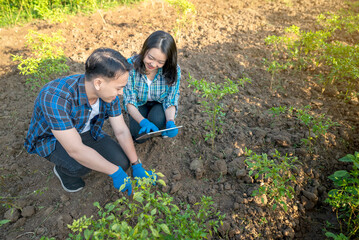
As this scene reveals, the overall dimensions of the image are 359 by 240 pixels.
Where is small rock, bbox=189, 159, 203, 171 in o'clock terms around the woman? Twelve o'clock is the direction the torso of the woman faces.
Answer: The small rock is roughly at 11 o'clock from the woman.

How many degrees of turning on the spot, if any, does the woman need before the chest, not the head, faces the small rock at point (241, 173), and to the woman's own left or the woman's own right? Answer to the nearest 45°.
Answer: approximately 45° to the woman's own left

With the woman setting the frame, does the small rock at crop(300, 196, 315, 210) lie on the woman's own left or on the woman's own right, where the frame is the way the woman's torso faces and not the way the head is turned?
on the woman's own left

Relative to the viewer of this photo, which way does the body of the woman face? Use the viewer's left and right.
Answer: facing the viewer

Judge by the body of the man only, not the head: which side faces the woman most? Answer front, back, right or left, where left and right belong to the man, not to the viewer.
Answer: left

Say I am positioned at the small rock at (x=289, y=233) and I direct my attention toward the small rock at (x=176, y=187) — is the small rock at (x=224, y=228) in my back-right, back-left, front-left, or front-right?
front-left

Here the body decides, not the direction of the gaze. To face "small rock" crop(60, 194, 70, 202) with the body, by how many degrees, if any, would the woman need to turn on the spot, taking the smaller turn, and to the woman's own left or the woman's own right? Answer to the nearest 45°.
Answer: approximately 45° to the woman's own right

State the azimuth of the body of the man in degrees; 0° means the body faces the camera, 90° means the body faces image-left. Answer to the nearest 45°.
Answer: approximately 315°

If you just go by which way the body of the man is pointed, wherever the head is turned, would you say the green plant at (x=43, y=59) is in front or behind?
behind

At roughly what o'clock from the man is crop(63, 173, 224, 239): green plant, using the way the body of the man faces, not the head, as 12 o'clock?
The green plant is roughly at 1 o'clock from the man.

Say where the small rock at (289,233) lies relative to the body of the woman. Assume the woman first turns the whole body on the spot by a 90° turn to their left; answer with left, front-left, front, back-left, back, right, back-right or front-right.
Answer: front-right

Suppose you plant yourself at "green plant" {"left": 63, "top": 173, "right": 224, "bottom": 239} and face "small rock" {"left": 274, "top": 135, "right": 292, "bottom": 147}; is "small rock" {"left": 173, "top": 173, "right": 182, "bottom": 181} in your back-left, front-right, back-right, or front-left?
front-left

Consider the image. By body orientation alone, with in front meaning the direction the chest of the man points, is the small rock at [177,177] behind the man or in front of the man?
in front

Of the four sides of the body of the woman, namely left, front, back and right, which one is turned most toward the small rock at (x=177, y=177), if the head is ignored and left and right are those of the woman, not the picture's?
front

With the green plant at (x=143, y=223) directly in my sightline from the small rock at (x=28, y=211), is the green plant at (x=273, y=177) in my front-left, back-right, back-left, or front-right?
front-left

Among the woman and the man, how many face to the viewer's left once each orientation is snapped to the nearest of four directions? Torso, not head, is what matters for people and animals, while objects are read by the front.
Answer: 0
